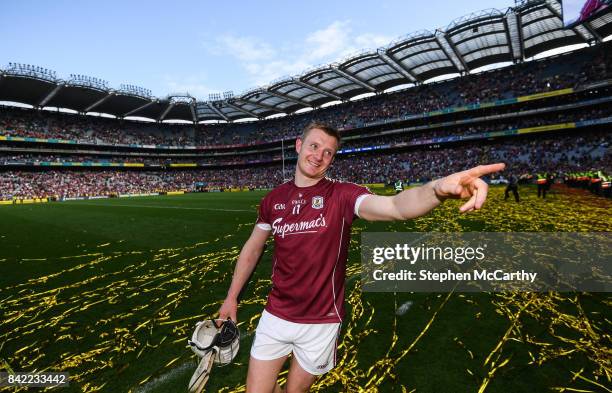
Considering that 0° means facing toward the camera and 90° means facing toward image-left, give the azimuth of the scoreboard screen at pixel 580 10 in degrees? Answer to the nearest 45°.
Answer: approximately 45°
